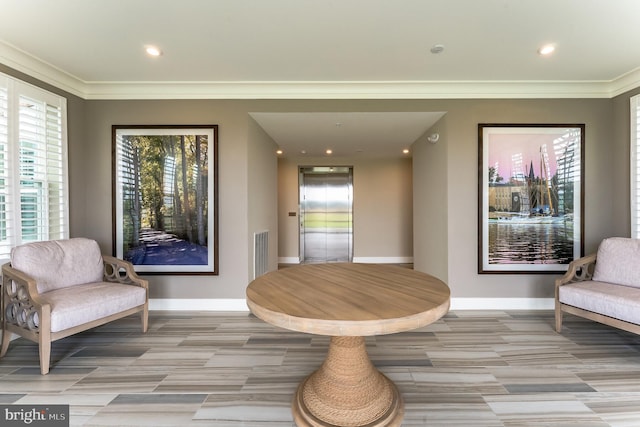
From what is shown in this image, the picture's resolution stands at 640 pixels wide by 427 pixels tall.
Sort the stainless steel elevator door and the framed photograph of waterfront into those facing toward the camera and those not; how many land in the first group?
2

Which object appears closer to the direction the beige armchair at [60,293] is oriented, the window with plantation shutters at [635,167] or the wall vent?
the window with plantation shutters

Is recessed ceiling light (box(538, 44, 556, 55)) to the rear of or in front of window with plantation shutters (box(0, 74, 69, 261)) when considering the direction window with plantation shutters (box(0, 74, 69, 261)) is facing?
in front

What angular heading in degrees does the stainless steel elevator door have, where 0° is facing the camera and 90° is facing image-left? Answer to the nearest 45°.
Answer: approximately 0°

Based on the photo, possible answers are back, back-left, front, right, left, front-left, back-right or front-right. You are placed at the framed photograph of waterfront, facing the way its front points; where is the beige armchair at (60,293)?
front-right

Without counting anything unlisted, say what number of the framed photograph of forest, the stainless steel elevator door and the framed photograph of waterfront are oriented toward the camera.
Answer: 3

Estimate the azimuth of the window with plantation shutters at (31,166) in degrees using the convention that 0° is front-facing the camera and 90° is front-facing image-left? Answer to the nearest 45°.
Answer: approximately 315°

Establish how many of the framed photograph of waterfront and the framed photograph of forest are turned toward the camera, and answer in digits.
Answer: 2

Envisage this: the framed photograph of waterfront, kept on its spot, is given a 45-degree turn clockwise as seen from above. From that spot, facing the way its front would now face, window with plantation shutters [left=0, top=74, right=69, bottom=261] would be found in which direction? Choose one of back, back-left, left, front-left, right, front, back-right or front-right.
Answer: front
